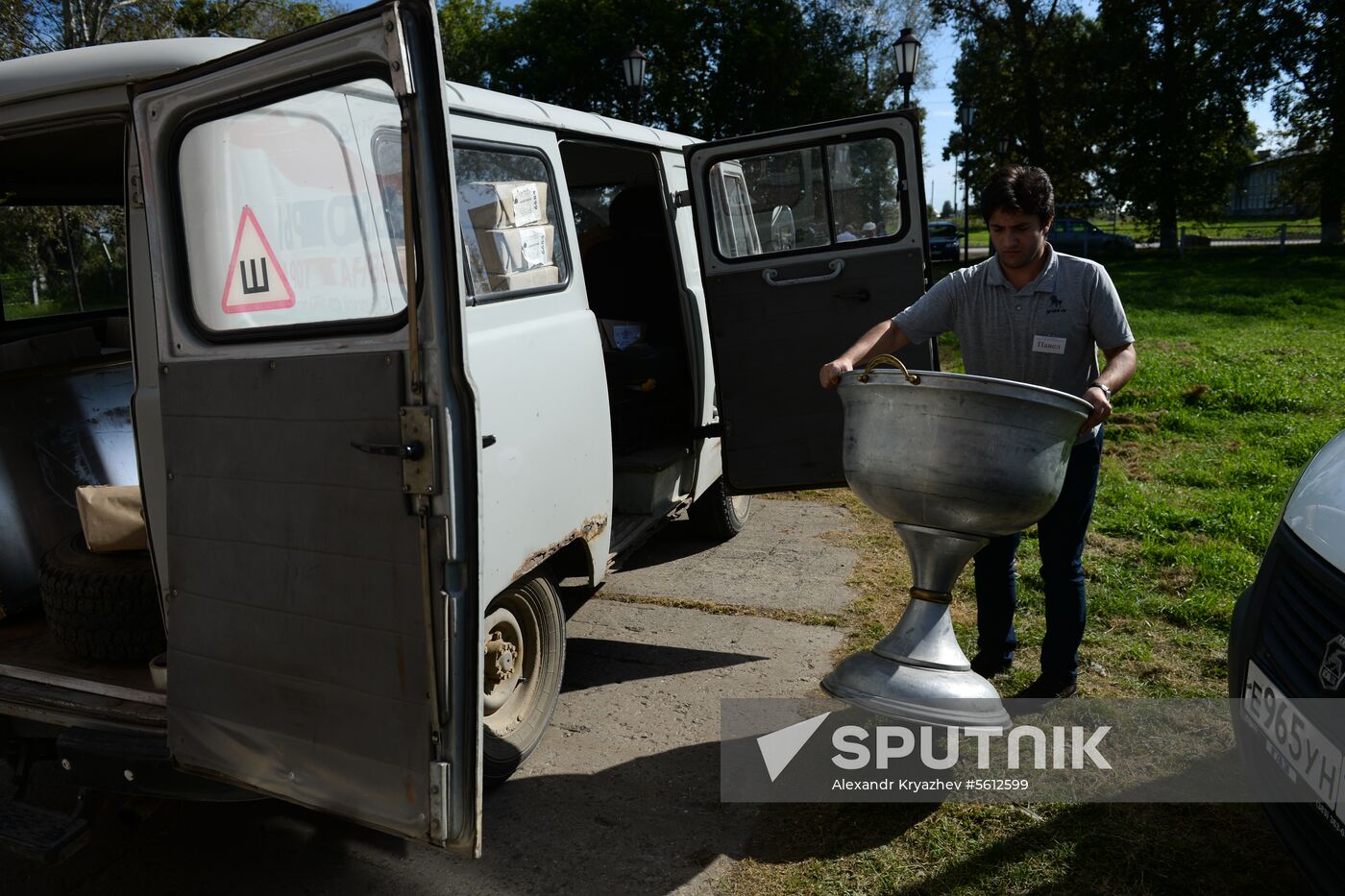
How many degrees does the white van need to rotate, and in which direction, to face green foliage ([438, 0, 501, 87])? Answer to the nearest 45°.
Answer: approximately 45° to its left

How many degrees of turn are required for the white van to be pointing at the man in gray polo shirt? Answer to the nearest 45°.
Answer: approximately 45° to its right

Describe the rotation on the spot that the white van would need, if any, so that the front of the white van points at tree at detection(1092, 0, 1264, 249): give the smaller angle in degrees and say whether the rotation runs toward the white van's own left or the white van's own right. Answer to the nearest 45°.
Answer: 0° — it already faces it

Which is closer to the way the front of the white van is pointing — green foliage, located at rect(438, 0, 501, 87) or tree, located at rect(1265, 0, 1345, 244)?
the tree

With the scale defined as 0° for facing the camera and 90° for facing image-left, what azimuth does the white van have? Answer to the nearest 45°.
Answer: approximately 225°

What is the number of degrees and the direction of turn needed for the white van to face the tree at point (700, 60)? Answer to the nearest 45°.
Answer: approximately 45° to its left
